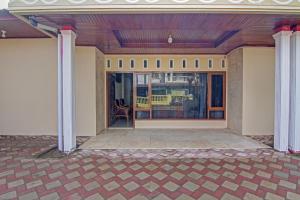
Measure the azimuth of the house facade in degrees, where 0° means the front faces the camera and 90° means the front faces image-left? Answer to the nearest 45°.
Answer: approximately 0°

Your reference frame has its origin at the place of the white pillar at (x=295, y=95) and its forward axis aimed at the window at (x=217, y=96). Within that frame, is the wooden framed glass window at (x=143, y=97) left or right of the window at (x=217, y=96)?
left

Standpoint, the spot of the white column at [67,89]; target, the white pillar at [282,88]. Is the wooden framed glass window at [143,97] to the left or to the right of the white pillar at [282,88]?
left
